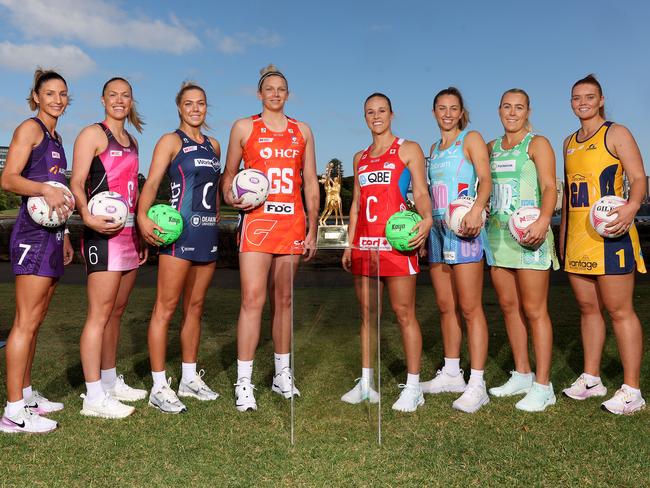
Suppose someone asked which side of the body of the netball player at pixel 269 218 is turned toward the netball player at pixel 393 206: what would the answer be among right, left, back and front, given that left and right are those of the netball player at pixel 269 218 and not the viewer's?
left

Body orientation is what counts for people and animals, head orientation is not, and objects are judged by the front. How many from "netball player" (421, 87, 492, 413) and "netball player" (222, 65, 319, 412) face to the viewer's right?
0

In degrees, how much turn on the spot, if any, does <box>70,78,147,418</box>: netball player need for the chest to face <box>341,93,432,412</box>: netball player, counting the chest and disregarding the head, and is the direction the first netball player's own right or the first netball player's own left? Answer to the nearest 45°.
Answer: approximately 45° to the first netball player's own left

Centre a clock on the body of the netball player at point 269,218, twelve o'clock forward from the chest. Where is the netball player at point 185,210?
the netball player at point 185,210 is roughly at 3 o'clock from the netball player at point 269,218.

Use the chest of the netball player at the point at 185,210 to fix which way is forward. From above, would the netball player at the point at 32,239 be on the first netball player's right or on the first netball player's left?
on the first netball player's right

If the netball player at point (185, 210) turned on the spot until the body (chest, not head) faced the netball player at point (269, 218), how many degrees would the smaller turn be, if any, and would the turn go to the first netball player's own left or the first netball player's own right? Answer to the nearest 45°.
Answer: approximately 45° to the first netball player's own left

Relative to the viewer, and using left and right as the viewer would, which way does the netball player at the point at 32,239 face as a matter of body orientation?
facing the viewer and to the right of the viewer

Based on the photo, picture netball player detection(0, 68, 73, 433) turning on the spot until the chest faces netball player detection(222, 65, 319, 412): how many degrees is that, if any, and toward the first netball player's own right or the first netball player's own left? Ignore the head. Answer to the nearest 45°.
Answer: approximately 45° to the first netball player's own left
